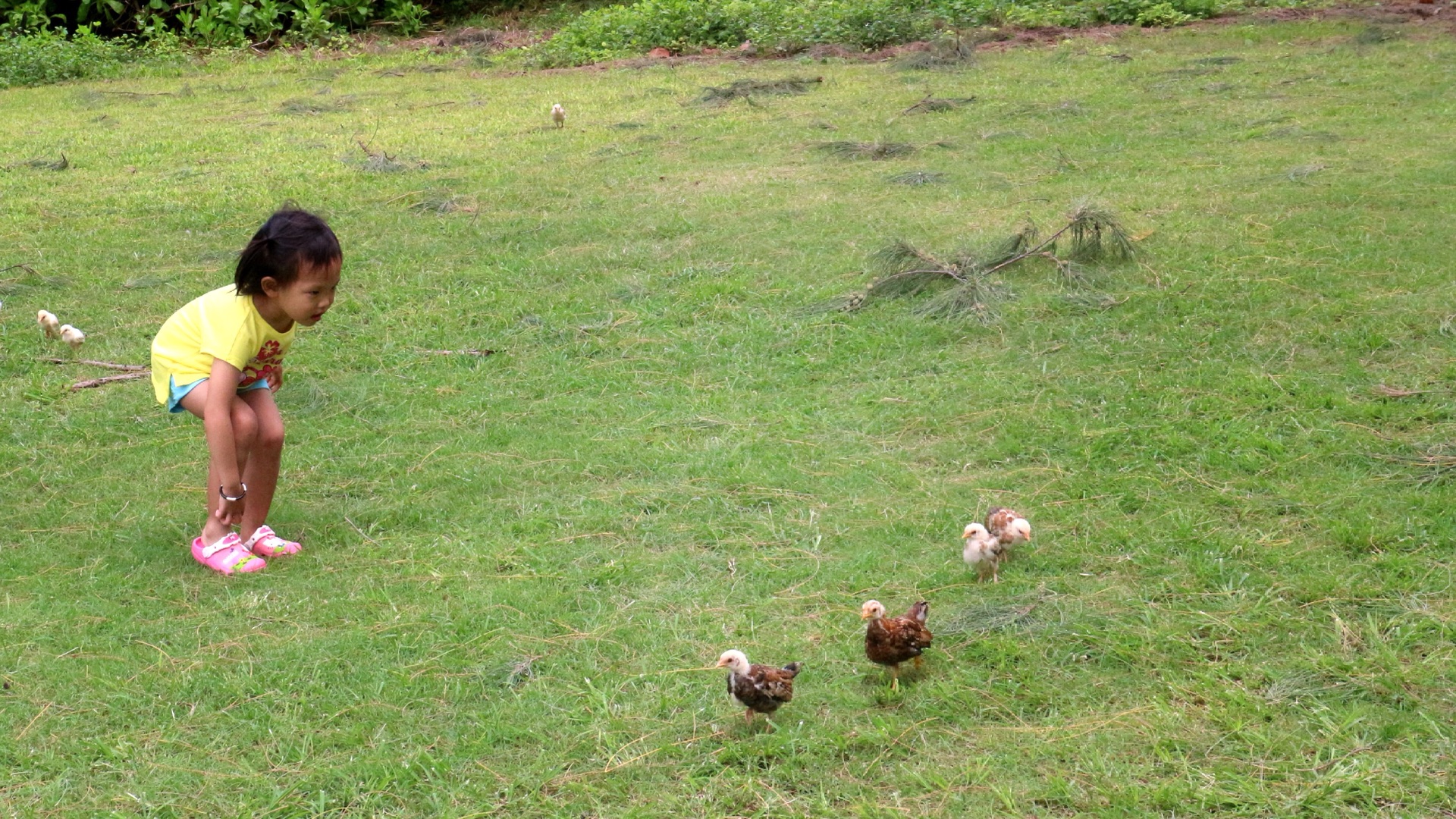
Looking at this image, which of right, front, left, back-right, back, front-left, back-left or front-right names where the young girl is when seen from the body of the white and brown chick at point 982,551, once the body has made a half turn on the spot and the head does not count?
back-left

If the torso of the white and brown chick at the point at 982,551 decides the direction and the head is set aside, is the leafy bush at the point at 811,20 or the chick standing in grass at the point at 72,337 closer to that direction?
the chick standing in grass

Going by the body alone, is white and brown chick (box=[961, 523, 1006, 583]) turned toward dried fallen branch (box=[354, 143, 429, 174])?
no

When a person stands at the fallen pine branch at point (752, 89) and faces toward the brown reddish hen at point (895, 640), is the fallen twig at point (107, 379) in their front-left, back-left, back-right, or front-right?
front-right

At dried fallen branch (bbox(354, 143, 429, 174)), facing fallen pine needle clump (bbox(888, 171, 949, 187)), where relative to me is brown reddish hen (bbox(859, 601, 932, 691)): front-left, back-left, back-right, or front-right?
front-right

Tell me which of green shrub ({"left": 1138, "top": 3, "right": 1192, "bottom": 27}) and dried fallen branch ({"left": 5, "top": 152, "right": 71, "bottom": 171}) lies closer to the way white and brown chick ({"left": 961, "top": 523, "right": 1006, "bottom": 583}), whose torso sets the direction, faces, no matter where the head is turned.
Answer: the dried fallen branch

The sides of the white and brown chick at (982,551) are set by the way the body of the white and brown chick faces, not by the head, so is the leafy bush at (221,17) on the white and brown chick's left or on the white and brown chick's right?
on the white and brown chick's right

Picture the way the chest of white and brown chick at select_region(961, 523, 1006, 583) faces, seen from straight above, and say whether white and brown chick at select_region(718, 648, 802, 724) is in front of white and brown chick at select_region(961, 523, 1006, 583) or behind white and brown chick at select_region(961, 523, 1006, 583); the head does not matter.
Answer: in front

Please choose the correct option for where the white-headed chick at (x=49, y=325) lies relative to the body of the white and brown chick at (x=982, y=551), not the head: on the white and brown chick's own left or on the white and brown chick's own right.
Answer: on the white and brown chick's own right

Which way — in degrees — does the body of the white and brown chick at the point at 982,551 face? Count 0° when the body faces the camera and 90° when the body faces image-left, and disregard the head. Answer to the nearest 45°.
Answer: approximately 45°

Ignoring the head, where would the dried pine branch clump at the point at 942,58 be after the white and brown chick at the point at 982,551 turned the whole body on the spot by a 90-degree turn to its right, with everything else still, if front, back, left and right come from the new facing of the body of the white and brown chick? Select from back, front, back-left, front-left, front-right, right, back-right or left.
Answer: front-right

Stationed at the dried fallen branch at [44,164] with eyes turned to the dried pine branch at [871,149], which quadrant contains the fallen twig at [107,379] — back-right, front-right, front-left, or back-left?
front-right

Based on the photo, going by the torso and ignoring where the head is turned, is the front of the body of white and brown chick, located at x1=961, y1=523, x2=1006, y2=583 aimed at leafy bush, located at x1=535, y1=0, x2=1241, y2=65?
no

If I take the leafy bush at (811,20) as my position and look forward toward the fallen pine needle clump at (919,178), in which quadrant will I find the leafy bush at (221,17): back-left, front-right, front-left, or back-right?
back-right

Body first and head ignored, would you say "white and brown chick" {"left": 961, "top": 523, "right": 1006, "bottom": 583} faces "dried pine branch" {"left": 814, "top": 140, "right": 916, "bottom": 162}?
no

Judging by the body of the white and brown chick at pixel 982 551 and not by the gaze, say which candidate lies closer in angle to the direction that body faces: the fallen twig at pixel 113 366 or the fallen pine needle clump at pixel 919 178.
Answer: the fallen twig

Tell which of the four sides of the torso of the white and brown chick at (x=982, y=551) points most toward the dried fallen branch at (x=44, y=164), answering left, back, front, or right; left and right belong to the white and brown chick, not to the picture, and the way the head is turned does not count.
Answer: right
